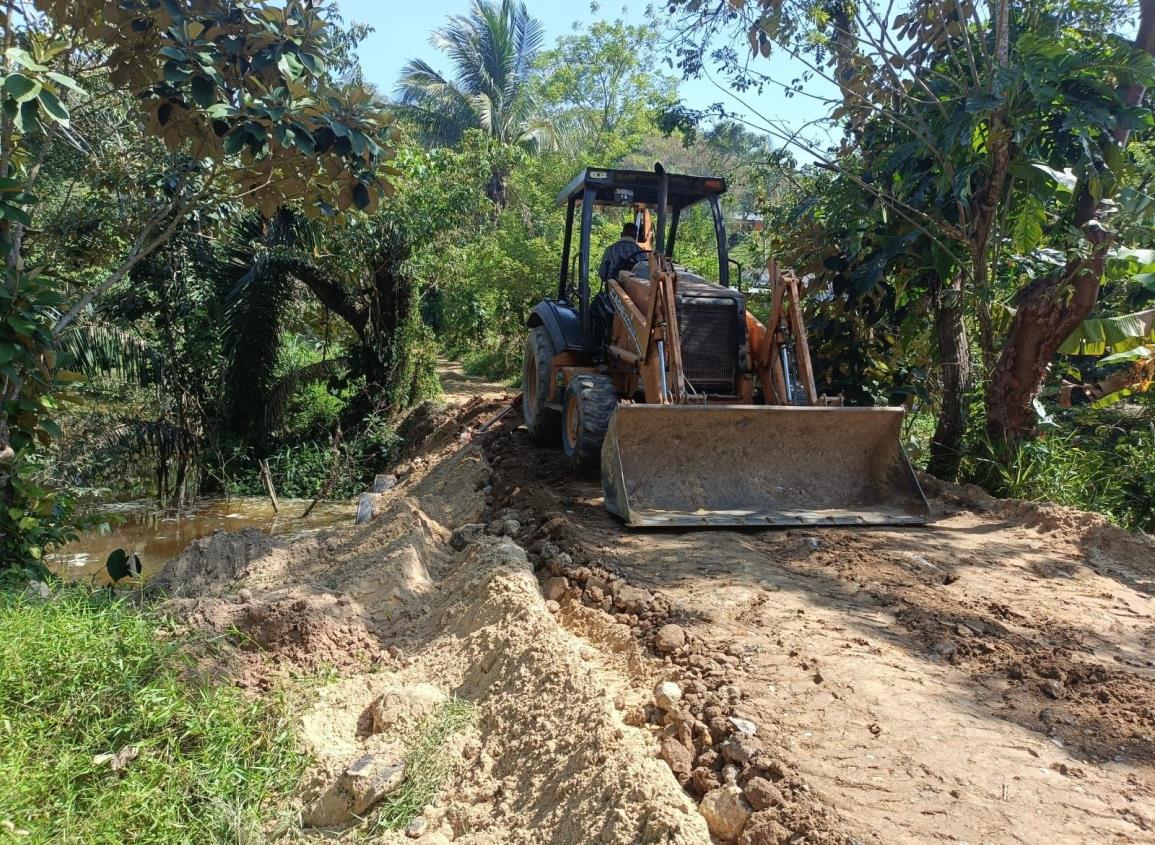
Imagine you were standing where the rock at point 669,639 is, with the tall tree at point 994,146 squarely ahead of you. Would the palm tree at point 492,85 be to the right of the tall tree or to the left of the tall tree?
left

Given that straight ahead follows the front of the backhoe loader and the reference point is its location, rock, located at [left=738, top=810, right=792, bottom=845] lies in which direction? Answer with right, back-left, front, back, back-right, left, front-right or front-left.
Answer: front-right

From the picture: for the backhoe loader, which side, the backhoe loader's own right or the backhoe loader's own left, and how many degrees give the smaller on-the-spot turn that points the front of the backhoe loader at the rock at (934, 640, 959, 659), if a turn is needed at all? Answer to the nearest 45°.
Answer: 0° — it already faces it

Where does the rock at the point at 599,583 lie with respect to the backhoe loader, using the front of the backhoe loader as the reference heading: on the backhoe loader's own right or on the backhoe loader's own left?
on the backhoe loader's own right

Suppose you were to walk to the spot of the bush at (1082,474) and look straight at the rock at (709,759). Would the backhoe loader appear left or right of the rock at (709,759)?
right

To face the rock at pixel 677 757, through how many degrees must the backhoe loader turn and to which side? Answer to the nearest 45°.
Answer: approximately 45° to its right

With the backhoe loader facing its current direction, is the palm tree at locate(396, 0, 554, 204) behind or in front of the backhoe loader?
behind

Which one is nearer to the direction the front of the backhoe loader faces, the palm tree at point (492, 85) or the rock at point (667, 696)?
the rock

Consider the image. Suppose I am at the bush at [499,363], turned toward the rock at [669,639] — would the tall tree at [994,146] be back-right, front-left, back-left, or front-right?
front-left

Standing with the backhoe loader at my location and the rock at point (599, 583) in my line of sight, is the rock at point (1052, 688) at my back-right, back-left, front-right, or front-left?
front-left

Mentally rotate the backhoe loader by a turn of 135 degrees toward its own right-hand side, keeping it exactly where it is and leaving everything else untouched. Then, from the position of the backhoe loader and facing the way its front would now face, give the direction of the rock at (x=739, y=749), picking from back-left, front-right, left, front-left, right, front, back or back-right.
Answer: left

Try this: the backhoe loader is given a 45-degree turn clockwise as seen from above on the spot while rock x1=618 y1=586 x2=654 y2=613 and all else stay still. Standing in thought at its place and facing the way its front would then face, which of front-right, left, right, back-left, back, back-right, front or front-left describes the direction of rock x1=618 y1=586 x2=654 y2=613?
front

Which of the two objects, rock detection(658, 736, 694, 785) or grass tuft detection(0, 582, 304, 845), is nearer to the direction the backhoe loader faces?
the rock

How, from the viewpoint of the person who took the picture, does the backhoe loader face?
facing the viewer and to the right of the viewer
